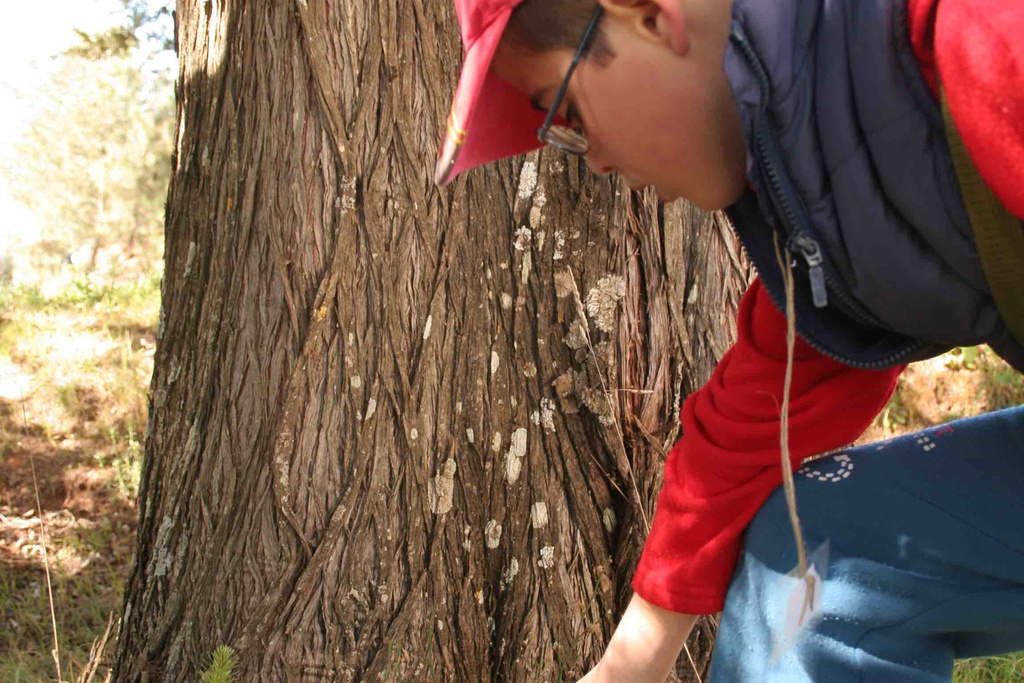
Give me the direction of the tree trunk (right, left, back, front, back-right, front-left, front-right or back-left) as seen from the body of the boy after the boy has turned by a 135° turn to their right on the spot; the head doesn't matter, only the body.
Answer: left

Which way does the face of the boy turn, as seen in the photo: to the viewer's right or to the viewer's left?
to the viewer's left

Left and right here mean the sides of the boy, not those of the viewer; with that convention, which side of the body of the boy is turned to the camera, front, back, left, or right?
left

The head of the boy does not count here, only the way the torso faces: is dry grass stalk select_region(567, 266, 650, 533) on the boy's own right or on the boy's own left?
on the boy's own right
